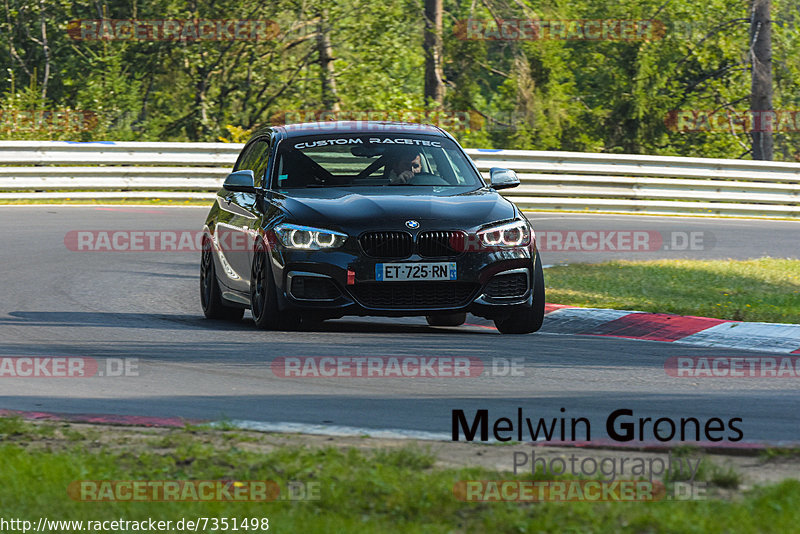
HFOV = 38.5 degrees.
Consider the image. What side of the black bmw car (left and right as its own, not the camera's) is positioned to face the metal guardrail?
back

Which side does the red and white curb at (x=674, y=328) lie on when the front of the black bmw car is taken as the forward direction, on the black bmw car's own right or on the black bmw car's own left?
on the black bmw car's own left

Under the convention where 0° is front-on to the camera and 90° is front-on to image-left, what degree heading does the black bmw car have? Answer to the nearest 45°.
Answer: approximately 0°
